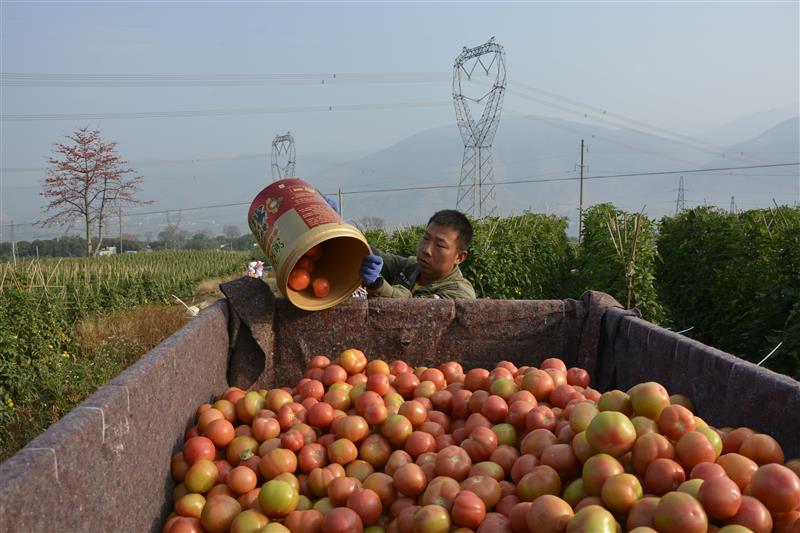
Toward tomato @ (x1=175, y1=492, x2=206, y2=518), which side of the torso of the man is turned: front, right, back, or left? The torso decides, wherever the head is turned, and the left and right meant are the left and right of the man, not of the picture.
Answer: front

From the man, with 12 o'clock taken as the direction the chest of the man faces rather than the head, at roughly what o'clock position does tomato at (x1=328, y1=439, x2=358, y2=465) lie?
The tomato is roughly at 11 o'clock from the man.

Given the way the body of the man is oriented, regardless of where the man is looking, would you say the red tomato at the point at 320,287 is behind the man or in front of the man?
in front

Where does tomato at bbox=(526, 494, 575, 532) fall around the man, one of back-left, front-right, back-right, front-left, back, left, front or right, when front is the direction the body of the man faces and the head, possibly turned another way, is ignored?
front-left

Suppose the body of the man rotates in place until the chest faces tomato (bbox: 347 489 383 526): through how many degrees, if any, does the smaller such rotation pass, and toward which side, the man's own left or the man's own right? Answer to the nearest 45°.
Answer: approximately 45° to the man's own left

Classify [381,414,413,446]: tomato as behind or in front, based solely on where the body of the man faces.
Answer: in front

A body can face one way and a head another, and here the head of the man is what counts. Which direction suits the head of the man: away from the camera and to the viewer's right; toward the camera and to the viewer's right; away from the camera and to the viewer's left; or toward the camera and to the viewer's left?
toward the camera and to the viewer's left

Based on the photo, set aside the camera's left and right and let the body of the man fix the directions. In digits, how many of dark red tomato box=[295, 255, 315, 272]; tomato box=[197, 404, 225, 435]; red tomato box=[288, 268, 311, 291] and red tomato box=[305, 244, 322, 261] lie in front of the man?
4

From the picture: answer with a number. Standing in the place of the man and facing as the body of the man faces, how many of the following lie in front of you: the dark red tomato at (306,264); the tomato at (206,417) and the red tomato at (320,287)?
3

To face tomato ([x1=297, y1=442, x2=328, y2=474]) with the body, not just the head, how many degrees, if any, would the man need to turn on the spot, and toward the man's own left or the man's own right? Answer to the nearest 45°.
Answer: approximately 45° to the man's own left

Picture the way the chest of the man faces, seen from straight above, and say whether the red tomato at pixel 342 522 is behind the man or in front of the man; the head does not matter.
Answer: in front

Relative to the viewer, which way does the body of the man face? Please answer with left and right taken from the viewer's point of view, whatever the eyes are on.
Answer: facing the viewer and to the left of the viewer

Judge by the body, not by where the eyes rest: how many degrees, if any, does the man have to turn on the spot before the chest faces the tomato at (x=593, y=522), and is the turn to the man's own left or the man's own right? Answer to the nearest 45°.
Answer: approximately 45° to the man's own left
